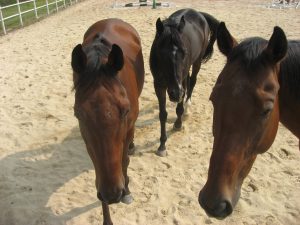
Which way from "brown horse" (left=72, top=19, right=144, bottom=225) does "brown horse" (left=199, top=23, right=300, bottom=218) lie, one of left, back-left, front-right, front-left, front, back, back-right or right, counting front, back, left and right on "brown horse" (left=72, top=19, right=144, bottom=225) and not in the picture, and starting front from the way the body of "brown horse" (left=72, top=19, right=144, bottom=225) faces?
front-left

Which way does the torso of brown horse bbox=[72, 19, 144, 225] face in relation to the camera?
toward the camera

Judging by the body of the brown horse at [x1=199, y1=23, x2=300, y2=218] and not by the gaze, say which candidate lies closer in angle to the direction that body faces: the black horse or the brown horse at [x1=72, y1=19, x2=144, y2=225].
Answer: the brown horse

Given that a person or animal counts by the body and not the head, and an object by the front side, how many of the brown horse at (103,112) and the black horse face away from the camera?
0

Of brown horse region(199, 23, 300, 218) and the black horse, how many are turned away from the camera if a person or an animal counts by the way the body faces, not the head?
0

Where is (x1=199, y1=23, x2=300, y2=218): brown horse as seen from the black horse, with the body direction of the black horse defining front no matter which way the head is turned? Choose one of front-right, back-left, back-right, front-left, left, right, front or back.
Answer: front-left

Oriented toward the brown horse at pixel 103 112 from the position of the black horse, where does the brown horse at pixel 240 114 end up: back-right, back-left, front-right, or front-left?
front-left

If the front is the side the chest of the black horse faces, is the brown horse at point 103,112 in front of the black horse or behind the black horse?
in front

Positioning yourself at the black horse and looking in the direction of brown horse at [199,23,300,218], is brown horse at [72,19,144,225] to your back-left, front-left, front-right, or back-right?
front-right

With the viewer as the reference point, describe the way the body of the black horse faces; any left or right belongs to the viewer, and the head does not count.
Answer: facing the viewer and to the left of the viewer

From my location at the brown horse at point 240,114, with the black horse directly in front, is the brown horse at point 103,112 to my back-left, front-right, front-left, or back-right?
front-left

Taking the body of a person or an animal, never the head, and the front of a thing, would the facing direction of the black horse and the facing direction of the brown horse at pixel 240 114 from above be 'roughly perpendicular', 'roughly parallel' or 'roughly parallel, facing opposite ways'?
roughly parallel

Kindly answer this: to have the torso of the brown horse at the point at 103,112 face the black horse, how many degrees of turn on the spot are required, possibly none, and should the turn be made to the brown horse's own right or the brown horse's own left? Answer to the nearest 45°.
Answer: approximately 135° to the brown horse's own left

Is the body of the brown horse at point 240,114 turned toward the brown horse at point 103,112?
no
